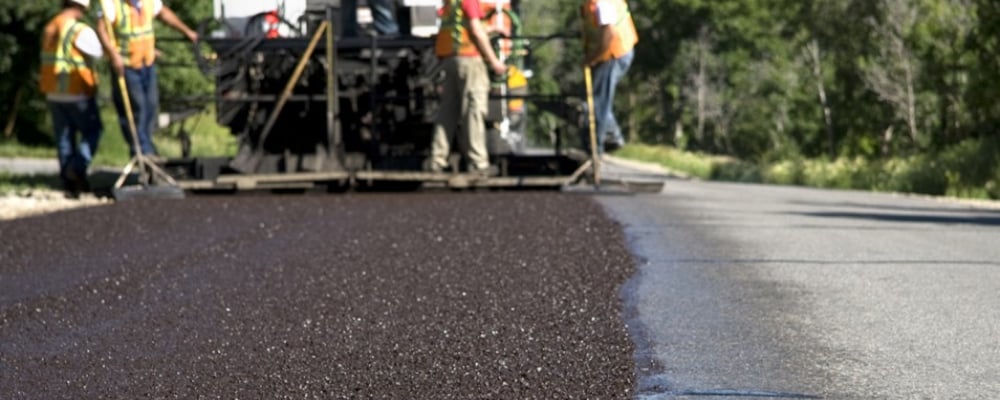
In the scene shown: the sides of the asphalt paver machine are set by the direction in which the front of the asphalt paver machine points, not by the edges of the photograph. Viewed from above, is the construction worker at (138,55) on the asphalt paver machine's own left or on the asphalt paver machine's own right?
on the asphalt paver machine's own left

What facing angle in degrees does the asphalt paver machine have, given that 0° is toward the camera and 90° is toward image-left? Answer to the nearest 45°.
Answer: approximately 180°

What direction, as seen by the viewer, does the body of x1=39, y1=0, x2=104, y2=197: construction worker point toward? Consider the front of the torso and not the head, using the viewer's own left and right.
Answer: facing away from the viewer and to the right of the viewer
